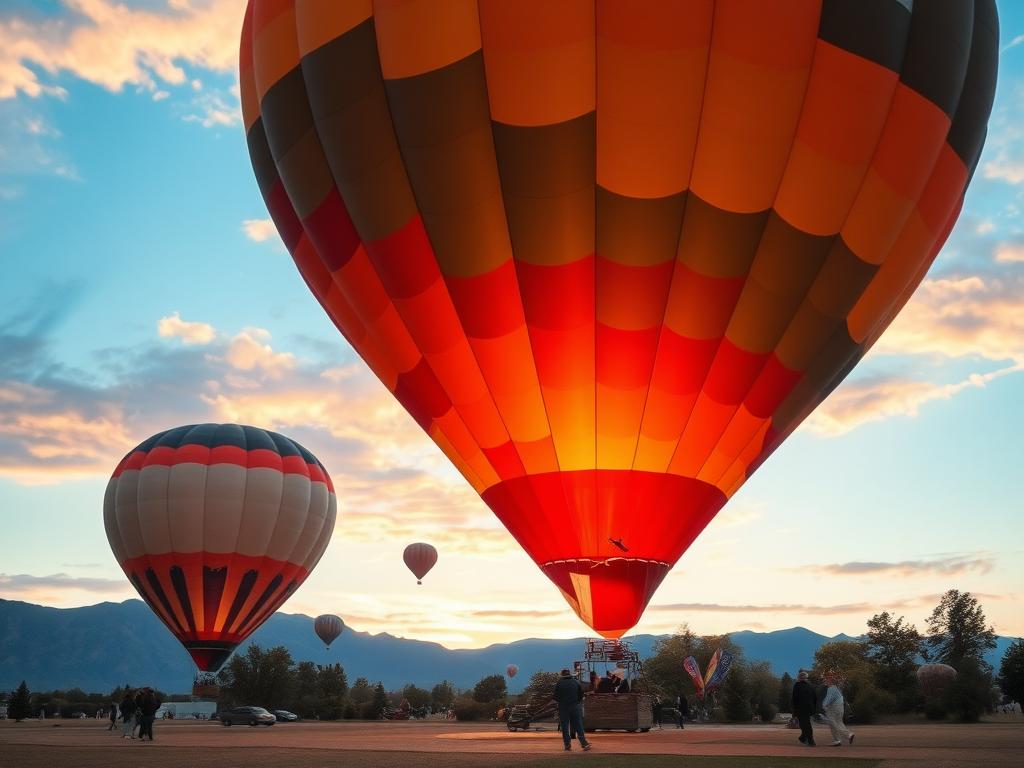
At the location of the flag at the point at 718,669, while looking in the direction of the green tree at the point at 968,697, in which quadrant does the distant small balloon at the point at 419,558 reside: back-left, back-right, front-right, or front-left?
back-left

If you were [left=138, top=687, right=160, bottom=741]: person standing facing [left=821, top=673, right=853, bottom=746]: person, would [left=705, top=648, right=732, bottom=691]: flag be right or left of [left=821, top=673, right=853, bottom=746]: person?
left

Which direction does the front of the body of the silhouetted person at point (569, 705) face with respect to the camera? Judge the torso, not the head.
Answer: away from the camera
